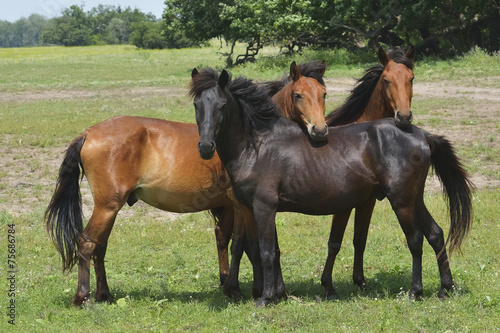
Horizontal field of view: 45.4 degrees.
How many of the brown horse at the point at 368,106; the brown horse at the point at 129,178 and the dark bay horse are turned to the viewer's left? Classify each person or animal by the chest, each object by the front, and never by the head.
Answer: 1

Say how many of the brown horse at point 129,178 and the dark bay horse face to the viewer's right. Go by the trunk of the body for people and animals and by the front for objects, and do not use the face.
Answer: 1

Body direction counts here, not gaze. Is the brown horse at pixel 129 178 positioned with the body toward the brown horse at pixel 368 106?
yes

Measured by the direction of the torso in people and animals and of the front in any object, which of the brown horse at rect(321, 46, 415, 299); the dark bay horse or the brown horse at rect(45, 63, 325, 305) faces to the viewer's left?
the dark bay horse

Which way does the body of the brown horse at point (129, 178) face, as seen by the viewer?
to the viewer's right

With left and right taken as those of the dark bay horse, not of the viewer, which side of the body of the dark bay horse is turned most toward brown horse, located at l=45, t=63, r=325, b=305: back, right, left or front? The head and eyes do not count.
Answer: front

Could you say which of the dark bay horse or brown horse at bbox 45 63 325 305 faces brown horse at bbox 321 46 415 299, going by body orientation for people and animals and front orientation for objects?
brown horse at bbox 45 63 325 305

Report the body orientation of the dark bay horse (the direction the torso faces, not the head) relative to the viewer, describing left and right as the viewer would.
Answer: facing to the left of the viewer

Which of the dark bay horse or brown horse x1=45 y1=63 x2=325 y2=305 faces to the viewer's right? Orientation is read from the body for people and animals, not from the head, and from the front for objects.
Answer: the brown horse
